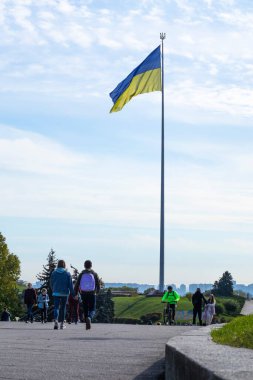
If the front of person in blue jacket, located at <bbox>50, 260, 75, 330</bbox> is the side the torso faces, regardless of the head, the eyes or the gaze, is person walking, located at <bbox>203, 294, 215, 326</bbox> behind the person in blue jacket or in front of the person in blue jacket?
in front

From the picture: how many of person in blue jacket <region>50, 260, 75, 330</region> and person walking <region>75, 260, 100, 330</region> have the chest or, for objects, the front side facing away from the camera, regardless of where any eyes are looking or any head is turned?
2

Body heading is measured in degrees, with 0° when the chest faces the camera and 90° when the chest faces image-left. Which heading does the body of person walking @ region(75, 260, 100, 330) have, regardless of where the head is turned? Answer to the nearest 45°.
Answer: approximately 180°

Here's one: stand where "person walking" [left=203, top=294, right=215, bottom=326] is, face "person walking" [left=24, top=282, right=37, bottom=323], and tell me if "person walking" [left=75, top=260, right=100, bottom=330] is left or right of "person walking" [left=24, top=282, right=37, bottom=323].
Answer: left

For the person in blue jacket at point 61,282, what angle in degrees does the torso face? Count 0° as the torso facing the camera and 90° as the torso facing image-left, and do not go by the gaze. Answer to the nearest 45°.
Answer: approximately 180°

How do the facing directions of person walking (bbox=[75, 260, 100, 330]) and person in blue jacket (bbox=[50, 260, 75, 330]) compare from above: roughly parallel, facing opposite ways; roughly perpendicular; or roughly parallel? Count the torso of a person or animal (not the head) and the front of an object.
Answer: roughly parallel

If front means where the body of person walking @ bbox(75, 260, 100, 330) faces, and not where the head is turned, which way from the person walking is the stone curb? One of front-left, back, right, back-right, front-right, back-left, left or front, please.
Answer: back
